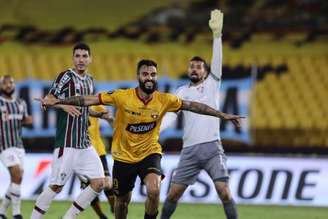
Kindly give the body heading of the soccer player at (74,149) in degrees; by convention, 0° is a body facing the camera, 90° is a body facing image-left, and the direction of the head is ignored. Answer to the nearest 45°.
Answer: approximately 315°

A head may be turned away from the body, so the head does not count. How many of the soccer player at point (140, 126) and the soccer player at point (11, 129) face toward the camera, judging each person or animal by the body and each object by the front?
2

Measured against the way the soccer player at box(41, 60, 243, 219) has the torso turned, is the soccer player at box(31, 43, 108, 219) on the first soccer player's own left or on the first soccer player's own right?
on the first soccer player's own right

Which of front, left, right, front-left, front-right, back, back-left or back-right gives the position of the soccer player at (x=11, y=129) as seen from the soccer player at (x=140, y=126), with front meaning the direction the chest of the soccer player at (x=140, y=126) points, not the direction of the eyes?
back-right
